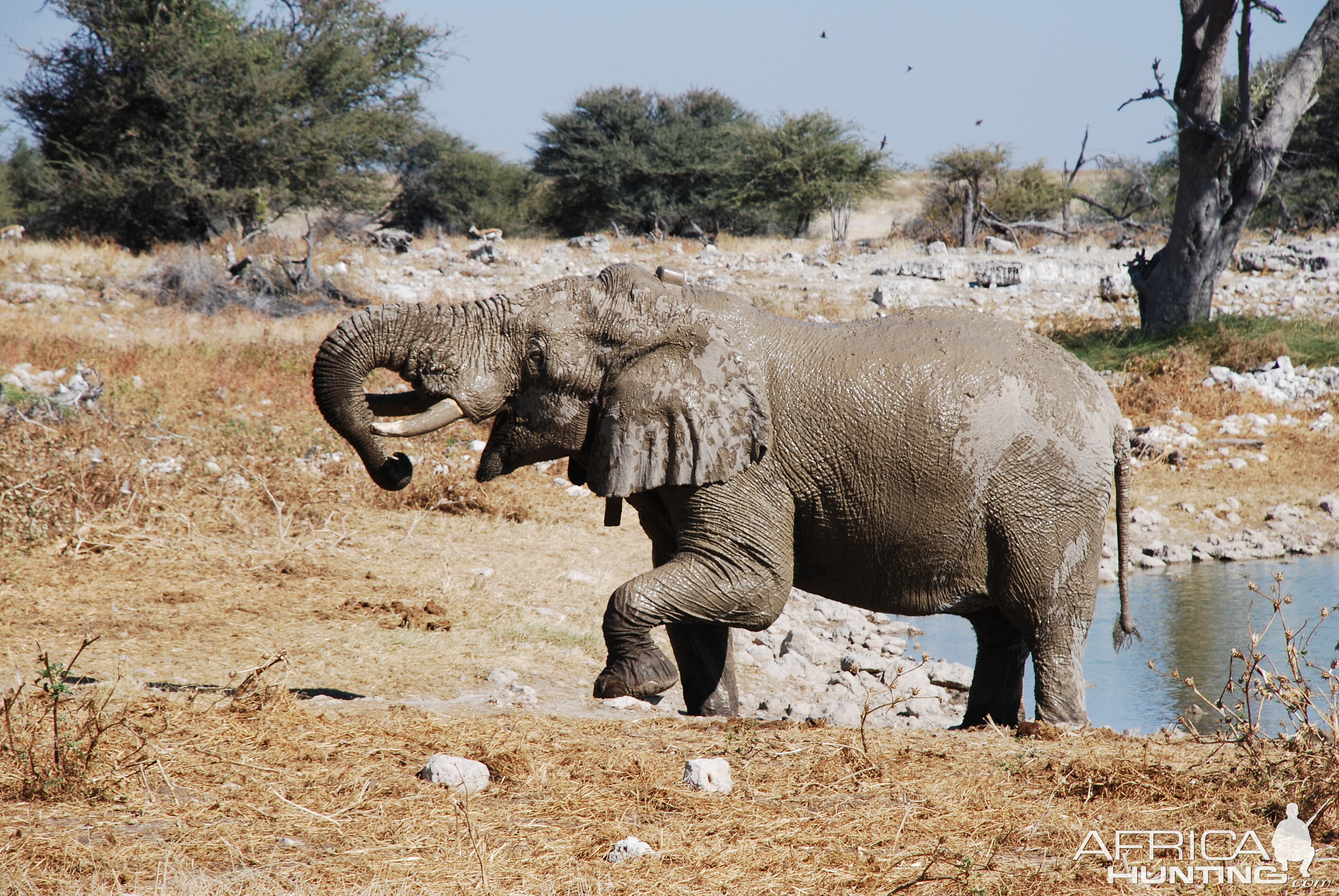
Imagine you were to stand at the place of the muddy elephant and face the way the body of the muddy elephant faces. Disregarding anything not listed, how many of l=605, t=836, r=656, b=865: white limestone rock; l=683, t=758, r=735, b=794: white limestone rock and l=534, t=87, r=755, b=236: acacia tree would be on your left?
2

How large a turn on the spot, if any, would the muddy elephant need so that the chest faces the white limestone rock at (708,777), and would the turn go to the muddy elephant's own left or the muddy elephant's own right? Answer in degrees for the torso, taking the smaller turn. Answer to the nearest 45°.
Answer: approximately 90° to the muddy elephant's own left

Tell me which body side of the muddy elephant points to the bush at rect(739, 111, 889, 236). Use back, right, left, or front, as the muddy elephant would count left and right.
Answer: right

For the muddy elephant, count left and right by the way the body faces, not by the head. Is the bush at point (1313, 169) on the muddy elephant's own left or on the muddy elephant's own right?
on the muddy elephant's own right

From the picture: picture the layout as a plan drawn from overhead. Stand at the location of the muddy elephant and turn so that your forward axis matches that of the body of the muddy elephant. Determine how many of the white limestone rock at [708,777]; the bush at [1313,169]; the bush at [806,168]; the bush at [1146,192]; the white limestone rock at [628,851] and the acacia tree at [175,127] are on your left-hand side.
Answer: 2

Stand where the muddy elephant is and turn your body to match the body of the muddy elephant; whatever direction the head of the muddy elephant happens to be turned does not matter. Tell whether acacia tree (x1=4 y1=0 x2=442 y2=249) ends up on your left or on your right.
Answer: on your right

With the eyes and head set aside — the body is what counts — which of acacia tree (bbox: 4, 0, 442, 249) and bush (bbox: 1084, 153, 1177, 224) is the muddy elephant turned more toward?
the acacia tree

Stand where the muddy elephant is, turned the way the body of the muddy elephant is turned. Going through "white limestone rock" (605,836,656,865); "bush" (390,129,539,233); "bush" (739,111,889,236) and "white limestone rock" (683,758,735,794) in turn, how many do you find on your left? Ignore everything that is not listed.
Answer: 2

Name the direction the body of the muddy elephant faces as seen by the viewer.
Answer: to the viewer's left

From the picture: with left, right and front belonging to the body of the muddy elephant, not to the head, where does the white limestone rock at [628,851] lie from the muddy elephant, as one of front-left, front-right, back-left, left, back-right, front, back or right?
left

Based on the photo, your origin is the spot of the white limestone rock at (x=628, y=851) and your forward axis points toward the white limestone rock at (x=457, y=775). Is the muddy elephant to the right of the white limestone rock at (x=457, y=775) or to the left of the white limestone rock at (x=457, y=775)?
right

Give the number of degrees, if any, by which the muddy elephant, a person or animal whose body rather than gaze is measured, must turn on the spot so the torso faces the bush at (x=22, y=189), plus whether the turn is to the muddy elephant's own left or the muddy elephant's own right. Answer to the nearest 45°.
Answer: approximately 45° to the muddy elephant's own right
